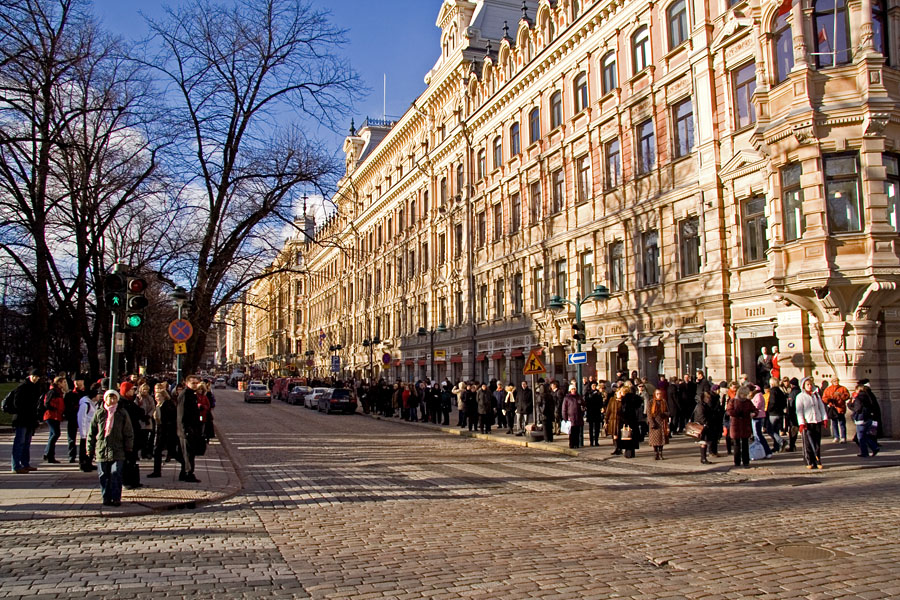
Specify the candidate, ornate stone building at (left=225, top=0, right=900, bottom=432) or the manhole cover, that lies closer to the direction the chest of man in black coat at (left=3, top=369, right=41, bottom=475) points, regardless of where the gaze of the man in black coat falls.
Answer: the ornate stone building

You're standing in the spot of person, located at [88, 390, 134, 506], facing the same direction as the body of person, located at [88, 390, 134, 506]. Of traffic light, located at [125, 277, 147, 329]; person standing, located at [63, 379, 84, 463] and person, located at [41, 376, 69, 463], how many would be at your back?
3

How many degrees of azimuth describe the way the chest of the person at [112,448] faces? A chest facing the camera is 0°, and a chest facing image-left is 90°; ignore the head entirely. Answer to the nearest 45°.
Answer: approximately 0°

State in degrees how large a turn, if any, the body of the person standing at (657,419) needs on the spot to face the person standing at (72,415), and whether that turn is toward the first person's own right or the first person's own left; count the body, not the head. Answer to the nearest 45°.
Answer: approximately 90° to the first person's own right

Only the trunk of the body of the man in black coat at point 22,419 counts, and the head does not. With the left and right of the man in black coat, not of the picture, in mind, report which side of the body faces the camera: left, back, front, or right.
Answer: right

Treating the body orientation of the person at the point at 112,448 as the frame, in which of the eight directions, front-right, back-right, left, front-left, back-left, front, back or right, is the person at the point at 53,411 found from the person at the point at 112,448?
back

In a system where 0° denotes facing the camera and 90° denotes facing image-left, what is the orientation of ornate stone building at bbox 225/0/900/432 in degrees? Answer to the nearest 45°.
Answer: approximately 45°
